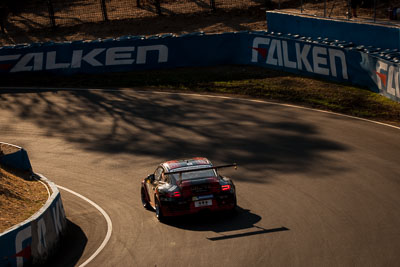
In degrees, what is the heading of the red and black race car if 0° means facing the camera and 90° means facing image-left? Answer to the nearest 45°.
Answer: approximately 135°

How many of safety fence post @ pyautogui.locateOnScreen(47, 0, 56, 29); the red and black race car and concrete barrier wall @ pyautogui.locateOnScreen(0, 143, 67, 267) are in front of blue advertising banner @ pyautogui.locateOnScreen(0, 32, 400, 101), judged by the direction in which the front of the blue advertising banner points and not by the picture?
2

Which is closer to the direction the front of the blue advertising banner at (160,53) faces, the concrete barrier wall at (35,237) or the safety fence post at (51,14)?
the concrete barrier wall

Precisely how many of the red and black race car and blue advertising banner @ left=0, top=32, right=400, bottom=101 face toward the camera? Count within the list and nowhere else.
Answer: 1
